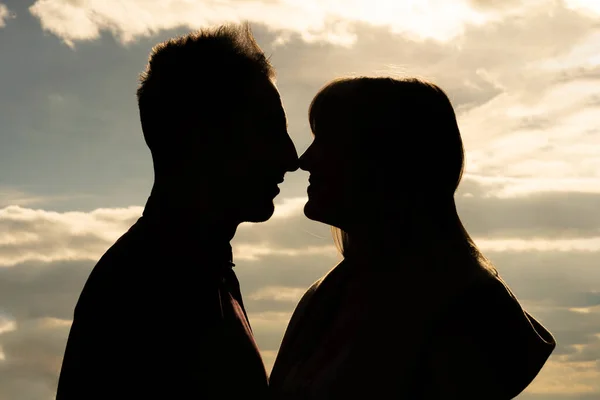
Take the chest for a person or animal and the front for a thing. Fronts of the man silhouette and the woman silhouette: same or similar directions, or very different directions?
very different directions

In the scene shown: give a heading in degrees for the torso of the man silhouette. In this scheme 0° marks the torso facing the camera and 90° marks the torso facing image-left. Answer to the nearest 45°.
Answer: approximately 270°

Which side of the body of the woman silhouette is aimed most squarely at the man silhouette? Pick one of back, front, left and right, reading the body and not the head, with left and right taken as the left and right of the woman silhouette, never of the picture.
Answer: front

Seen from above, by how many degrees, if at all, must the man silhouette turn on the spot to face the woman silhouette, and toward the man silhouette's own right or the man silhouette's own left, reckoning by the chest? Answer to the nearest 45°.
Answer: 0° — they already face them

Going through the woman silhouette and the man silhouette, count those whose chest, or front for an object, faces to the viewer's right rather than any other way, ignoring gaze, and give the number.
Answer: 1

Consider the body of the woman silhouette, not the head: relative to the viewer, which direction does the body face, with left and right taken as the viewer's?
facing to the left of the viewer
